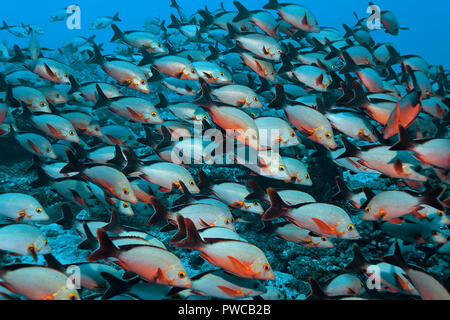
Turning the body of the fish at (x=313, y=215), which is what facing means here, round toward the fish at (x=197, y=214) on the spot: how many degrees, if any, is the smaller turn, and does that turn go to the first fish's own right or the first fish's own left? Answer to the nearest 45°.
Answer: approximately 180°

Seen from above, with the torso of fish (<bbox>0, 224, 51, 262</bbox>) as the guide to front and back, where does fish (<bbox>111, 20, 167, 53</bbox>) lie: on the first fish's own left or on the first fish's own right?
on the first fish's own left

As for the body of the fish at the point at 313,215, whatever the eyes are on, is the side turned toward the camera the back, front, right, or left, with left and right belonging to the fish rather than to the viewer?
right

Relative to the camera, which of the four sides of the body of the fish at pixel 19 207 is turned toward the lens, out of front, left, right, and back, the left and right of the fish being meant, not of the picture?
right

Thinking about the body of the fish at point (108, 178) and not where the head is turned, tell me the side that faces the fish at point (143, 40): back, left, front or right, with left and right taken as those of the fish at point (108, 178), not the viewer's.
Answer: left

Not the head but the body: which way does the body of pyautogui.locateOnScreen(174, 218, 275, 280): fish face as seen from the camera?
to the viewer's right

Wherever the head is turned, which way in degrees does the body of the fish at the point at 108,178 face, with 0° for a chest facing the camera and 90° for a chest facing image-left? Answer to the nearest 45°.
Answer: approximately 270°
